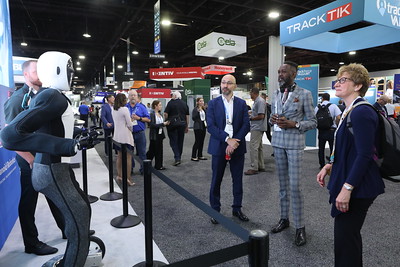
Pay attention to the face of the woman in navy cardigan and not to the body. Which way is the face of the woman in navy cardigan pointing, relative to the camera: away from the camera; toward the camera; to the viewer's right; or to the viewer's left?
to the viewer's left

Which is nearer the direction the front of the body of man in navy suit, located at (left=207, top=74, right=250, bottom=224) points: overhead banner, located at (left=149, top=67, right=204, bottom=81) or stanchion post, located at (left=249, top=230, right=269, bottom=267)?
the stanchion post

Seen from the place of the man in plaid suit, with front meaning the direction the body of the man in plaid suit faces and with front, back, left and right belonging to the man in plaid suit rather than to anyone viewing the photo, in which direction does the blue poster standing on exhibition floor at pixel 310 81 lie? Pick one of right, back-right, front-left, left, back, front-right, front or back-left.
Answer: back-right

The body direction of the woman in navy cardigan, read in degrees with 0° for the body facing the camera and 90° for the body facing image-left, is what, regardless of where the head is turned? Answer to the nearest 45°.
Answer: approximately 90°

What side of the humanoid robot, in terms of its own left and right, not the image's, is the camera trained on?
right

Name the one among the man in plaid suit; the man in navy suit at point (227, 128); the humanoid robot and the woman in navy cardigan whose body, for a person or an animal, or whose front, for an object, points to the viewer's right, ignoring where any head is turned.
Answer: the humanoid robot

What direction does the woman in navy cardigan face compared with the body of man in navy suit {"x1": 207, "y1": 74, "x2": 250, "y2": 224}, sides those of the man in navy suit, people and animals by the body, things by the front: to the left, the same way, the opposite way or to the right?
to the right

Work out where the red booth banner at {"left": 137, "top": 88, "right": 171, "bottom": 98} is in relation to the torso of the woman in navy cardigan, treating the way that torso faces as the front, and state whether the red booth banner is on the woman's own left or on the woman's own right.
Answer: on the woman's own right

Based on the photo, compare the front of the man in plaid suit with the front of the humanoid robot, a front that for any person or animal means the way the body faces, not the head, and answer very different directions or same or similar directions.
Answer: very different directions

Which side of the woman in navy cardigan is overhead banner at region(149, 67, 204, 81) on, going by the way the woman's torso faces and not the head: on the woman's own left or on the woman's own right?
on the woman's own right

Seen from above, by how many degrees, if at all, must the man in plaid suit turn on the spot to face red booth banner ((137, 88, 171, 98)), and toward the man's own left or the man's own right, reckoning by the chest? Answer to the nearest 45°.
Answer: approximately 90° to the man's own right
